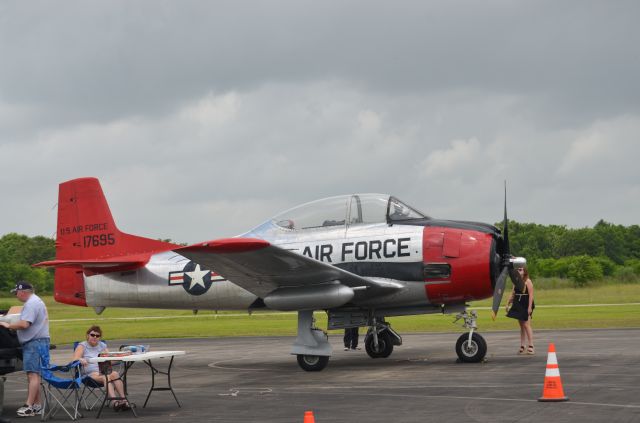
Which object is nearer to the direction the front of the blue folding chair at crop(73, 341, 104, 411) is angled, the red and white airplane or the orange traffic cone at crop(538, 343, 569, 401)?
the orange traffic cone

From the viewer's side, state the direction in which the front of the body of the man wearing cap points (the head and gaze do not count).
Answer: to the viewer's left

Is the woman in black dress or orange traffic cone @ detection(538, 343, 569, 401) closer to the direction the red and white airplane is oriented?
the woman in black dress

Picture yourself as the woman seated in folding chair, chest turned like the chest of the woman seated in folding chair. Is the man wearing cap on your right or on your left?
on your right

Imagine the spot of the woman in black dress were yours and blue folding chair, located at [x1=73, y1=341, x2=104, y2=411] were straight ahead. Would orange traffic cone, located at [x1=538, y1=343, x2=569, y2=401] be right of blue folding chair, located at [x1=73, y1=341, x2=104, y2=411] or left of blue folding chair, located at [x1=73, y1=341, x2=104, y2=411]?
left

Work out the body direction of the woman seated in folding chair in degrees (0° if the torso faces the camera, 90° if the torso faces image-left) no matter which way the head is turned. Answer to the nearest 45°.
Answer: approximately 315°

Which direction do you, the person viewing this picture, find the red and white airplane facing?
facing to the right of the viewer

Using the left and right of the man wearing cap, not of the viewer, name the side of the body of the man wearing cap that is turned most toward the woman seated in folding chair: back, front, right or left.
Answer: back
